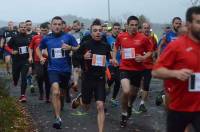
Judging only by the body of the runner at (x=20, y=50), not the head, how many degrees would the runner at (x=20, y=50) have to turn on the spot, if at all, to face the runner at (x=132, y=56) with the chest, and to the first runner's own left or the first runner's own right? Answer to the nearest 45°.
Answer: approximately 45° to the first runner's own left

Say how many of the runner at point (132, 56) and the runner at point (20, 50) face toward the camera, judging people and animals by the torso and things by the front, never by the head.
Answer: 2

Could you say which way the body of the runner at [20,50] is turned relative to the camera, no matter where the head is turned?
toward the camera

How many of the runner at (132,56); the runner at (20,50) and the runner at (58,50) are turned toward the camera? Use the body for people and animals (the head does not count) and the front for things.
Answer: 3

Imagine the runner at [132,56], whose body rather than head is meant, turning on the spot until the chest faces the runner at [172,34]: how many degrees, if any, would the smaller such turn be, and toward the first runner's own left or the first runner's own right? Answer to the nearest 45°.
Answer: approximately 135° to the first runner's own left

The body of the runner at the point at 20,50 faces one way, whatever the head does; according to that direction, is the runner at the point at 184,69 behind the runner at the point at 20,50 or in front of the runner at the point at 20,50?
in front

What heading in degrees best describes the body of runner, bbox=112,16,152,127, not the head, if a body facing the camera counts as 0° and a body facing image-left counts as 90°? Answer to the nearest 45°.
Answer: approximately 0°

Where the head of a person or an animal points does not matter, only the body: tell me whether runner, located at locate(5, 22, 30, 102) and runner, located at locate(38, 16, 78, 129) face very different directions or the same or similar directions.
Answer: same or similar directions

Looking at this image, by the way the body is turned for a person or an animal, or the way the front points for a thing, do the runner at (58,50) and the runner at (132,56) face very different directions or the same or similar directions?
same or similar directions

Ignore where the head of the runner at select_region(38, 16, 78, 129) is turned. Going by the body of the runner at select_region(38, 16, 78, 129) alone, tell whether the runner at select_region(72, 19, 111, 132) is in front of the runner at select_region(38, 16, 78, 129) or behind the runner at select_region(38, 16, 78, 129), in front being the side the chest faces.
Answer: in front

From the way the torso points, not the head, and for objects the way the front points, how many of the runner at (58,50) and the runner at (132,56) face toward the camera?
2

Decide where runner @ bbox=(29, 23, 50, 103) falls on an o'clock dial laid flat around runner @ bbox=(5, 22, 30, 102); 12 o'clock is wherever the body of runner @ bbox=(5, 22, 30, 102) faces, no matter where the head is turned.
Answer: runner @ bbox=(29, 23, 50, 103) is roughly at 10 o'clock from runner @ bbox=(5, 22, 30, 102).

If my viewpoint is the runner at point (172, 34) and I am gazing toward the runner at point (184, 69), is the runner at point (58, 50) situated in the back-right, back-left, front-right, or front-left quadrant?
front-right

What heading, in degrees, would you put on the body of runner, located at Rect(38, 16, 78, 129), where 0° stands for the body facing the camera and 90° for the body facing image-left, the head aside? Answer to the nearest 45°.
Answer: approximately 0°

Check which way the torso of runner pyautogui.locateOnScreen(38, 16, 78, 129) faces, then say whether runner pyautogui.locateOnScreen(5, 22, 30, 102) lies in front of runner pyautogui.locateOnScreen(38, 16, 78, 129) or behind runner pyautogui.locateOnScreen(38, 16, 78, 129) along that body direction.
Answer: behind
